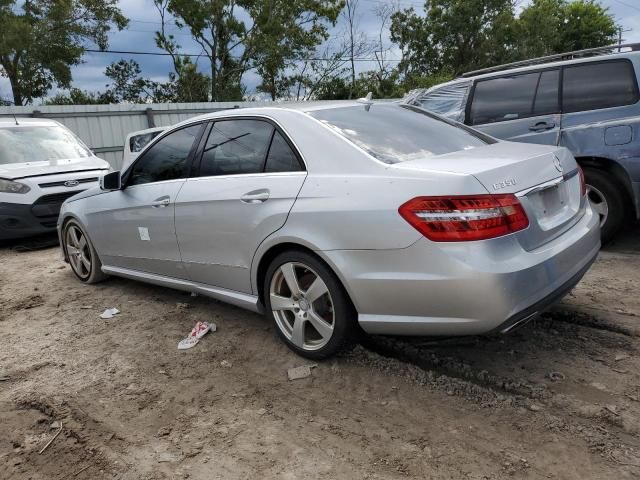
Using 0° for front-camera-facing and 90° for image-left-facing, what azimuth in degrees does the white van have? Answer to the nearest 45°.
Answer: approximately 315°

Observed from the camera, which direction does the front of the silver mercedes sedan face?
facing away from the viewer and to the left of the viewer

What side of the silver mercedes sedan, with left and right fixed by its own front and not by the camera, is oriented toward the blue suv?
right

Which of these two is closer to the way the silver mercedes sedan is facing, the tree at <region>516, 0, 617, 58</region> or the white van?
the white van

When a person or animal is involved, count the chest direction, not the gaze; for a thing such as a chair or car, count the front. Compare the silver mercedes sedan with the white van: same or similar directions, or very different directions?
very different directions

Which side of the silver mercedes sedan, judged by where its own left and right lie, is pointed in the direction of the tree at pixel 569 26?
right

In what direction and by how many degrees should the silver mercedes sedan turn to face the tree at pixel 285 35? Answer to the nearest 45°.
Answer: approximately 45° to its right

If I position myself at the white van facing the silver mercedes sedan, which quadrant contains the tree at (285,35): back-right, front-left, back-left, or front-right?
back-left

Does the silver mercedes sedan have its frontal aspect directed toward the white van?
yes

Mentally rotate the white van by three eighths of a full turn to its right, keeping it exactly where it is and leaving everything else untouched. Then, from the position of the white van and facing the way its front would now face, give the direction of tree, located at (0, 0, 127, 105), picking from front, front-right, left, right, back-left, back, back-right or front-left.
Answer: right

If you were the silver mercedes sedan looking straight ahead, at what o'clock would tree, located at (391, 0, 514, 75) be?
The tree is roughly at 2 o'clock from the silver mercedes sedan.
